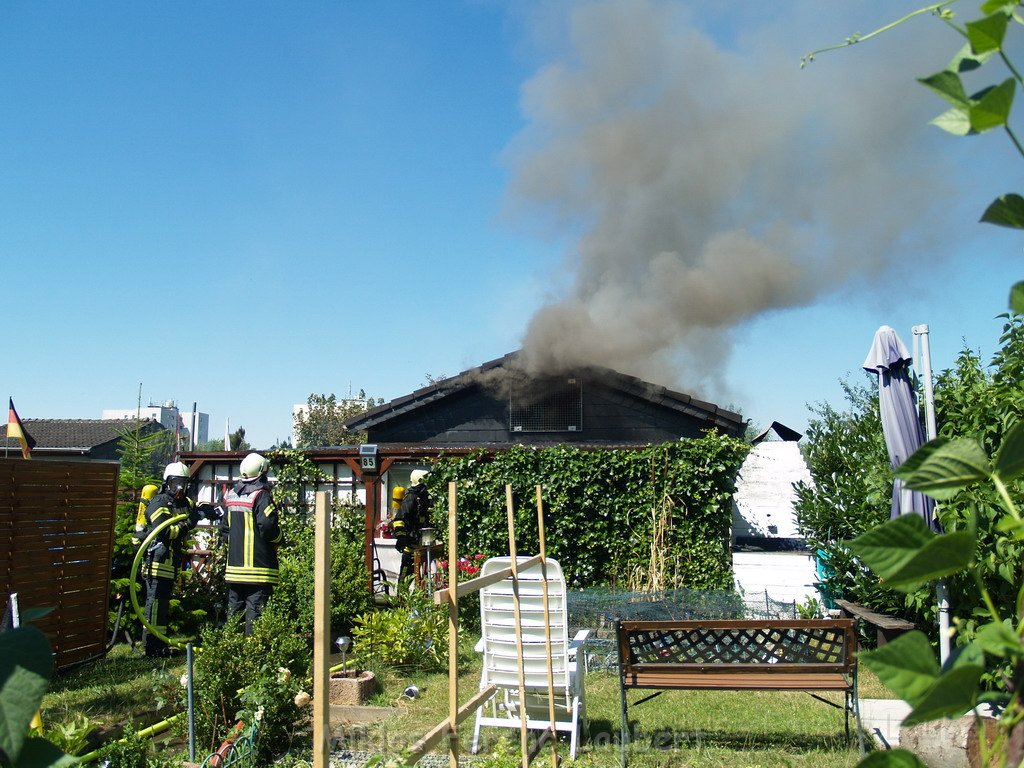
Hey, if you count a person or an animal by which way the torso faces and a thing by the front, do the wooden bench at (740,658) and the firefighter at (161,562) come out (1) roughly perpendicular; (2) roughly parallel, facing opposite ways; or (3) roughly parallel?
roughly perpendicular

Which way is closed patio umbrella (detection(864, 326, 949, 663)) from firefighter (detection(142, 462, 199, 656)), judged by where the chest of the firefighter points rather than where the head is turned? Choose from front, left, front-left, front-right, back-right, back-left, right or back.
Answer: front

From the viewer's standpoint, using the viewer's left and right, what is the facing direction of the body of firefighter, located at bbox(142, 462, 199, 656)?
facing the viewer and to the right of the viewer

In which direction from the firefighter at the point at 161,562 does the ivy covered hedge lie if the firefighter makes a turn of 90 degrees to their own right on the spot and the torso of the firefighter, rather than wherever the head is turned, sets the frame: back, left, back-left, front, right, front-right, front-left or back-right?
back-left
